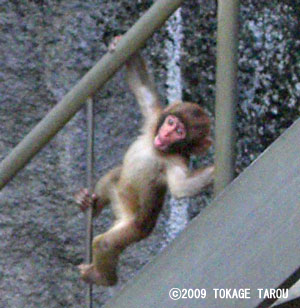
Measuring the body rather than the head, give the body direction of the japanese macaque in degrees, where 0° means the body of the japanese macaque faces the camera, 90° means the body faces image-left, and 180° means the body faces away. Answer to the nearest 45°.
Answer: approximately 45°
